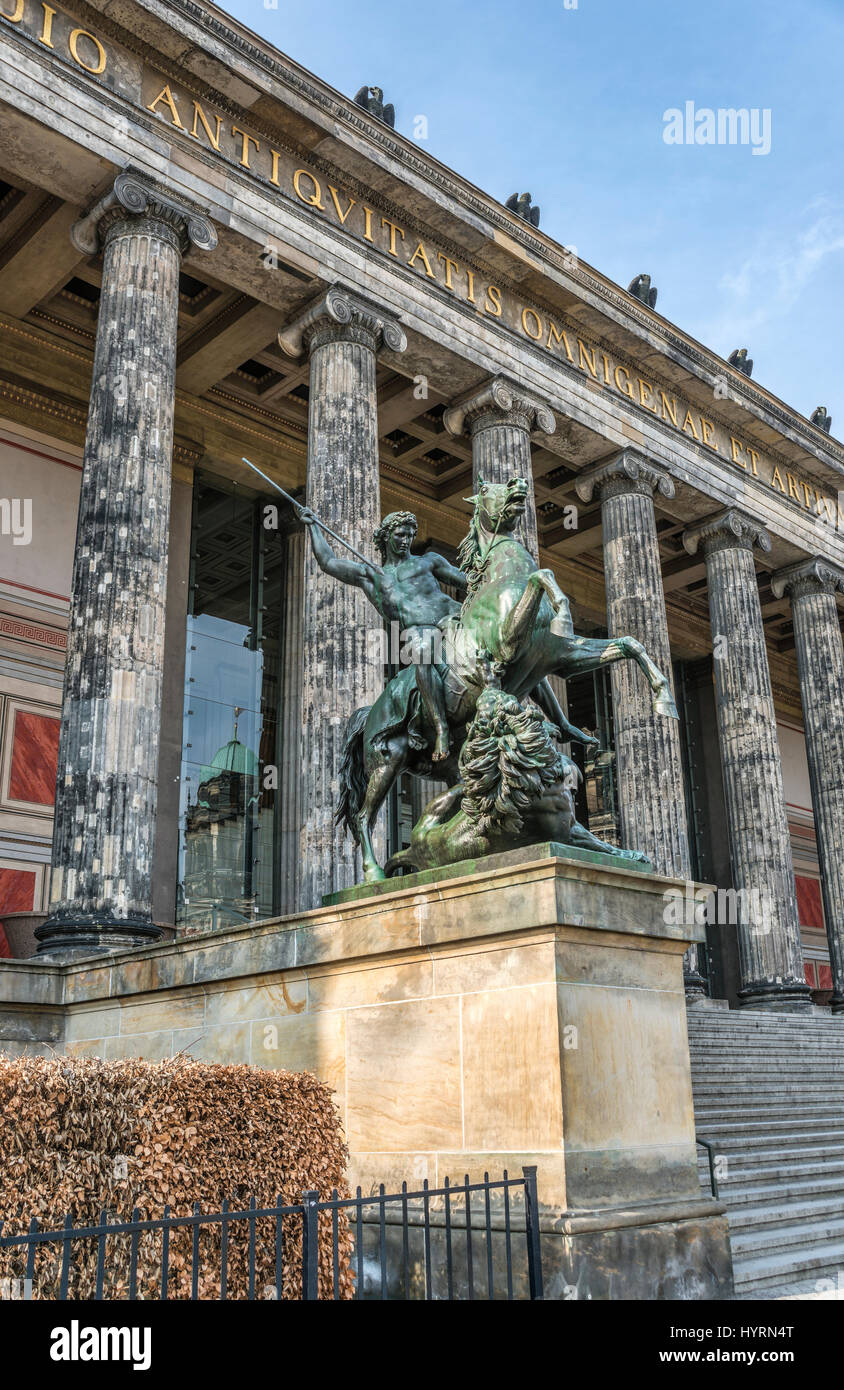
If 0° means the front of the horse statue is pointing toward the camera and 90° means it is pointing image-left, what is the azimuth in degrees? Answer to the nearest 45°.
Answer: approximately 315°

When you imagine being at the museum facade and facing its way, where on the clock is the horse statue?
The horse statue is roughly at 1 o'clock from the museum facade.

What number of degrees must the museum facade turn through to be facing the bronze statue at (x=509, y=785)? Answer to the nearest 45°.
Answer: approximately 45° to its right

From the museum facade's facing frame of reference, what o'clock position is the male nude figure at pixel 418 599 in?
The male nude figure is roughly at 1 o'clock from the museum facade.
